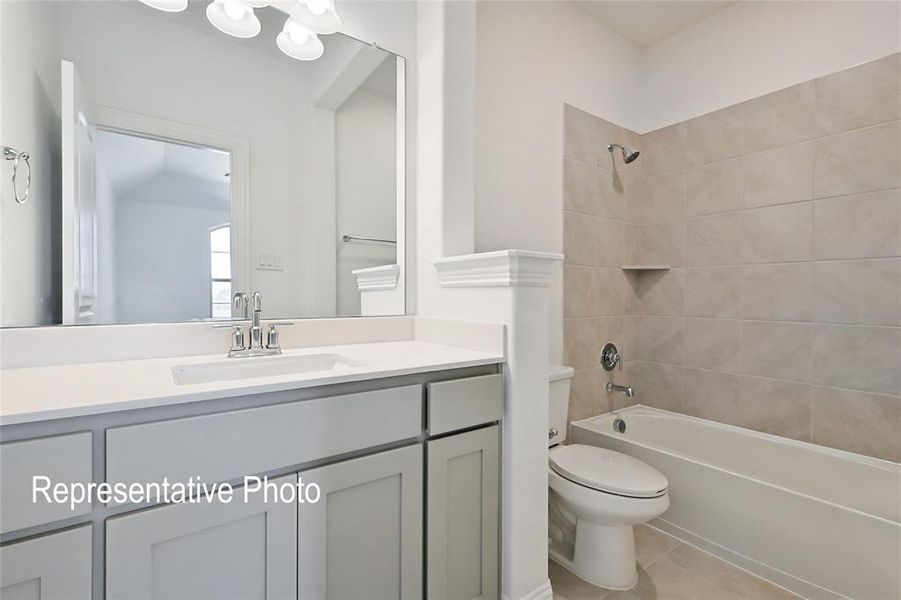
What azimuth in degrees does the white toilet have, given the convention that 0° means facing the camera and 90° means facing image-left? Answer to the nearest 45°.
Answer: approximately 315°

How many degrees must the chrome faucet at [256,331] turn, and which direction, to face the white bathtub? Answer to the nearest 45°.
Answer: approximately 90° to its left

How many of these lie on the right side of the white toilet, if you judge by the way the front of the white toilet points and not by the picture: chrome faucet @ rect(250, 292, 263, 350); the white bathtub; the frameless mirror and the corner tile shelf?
2

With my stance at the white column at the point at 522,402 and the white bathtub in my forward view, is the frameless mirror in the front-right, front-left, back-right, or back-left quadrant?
back-left

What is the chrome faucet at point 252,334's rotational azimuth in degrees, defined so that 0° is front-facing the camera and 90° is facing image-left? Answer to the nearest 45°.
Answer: approximately 0°

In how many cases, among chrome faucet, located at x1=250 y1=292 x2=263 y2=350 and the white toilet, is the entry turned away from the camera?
0
